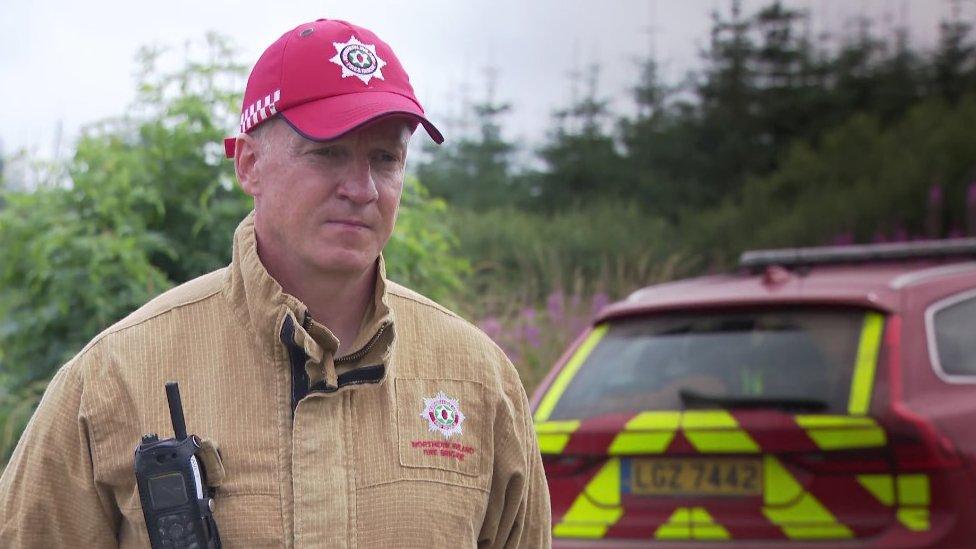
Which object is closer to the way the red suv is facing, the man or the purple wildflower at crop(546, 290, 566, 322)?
the purple wildflower

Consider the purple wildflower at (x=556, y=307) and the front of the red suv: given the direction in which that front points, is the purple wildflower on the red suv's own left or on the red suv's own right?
on the red suv's own left

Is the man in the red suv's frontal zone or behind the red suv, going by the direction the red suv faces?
behind

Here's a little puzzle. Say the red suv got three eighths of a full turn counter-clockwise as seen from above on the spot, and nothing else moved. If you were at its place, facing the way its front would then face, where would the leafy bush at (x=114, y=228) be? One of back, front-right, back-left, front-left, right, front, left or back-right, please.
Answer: front

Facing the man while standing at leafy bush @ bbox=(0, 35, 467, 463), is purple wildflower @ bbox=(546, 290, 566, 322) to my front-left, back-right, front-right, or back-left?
back-left

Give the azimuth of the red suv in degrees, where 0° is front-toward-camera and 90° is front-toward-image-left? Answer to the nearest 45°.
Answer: approximately 225°
